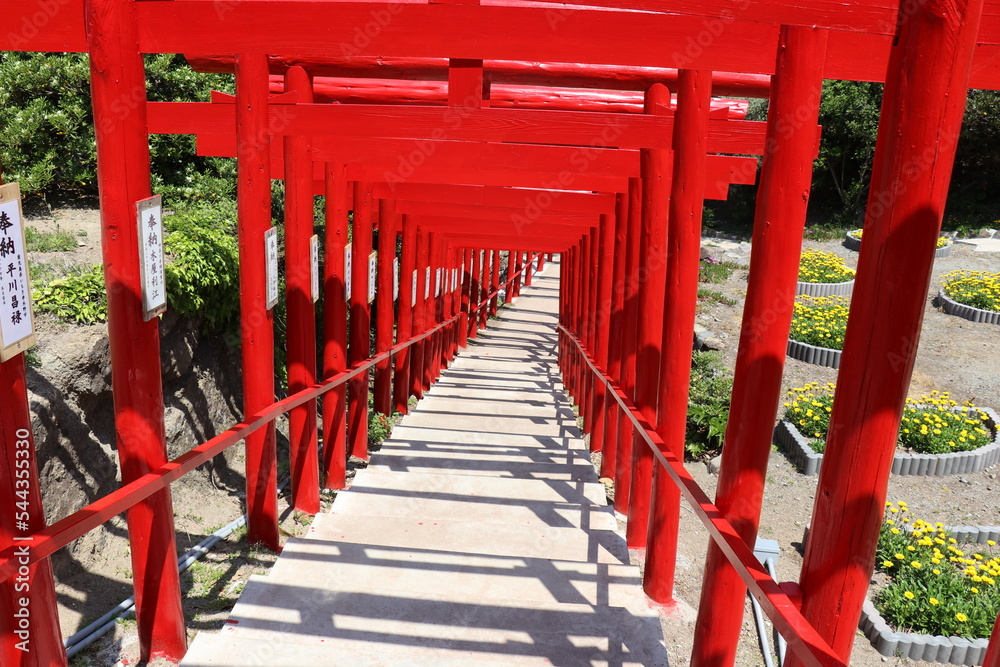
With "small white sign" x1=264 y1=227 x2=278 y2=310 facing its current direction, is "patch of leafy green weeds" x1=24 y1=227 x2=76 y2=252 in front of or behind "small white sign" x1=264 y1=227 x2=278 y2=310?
behind

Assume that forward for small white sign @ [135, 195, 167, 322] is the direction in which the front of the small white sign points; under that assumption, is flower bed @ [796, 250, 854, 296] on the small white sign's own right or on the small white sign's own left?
on the small white sign's own left

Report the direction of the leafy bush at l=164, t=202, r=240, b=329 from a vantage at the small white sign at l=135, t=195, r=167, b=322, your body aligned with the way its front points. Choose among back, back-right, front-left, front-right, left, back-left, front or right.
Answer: back-left

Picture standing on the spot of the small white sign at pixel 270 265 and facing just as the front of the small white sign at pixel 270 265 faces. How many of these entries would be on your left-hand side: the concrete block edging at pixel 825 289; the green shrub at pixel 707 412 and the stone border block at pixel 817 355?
3

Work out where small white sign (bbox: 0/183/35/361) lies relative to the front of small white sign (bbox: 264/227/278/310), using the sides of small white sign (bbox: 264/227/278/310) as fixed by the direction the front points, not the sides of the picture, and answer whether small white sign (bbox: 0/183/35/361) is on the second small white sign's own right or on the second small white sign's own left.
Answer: on the second small white sign's own right

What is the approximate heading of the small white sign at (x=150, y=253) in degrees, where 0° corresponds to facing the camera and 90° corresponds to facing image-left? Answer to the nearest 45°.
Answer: approximately 315°

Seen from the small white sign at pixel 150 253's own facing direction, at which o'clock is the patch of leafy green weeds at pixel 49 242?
The patch of leafy green weeds is roughly at 7 o'clock from the small white sign.

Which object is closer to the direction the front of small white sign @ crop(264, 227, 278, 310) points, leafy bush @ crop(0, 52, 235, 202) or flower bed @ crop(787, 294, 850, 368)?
the flower bed

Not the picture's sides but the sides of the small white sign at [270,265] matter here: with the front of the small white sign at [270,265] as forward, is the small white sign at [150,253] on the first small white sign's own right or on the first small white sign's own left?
on the first small white sign's own right
